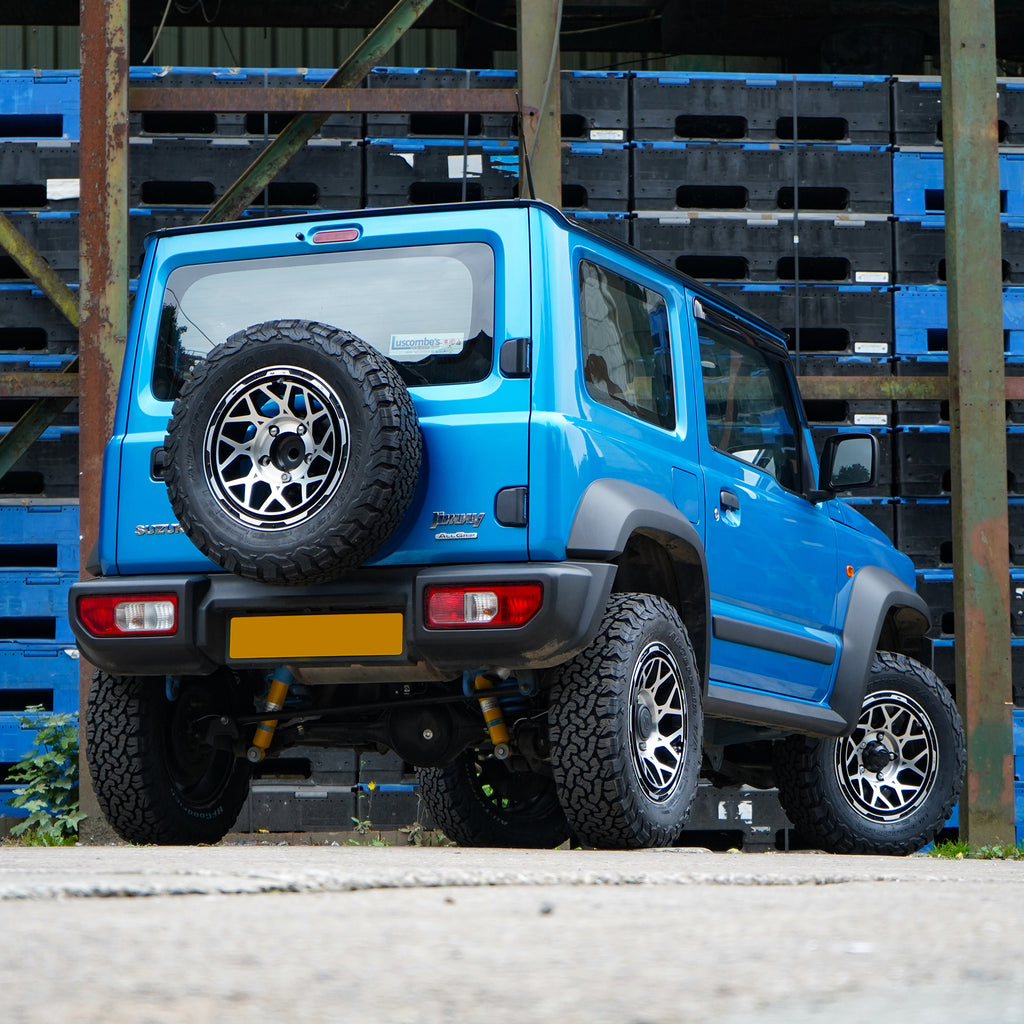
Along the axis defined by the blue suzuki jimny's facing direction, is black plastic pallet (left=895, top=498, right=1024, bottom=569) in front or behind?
in front

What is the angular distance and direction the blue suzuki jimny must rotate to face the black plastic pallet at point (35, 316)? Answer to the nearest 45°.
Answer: approximately 90° to its left

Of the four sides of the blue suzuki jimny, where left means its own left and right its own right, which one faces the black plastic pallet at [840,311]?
front

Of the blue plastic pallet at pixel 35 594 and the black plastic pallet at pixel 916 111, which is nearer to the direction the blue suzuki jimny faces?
the black plastic pallet

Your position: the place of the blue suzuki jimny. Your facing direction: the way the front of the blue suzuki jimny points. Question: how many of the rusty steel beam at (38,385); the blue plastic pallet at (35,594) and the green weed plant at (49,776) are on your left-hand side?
3

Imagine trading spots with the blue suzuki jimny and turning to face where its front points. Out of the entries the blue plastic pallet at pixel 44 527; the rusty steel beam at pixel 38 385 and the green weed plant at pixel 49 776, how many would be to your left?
3

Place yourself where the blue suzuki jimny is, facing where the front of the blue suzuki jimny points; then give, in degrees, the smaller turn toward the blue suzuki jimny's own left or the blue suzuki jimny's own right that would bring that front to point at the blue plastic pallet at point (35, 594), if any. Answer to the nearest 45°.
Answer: approximately 90° to the blue suzuki jimny's own left

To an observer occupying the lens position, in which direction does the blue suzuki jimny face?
facing away from the viewer and to the right of the viewer

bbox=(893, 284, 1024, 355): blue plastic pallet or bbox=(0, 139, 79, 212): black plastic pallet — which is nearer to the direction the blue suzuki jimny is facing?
the blue plastic pallet

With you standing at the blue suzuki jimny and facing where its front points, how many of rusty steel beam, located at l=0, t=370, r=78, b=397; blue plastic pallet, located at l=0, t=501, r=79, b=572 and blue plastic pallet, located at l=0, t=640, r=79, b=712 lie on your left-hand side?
3

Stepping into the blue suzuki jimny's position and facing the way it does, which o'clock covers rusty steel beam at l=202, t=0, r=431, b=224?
The rusty steel beam is roughly at 10 o'clock from the blue suzuki jimny.

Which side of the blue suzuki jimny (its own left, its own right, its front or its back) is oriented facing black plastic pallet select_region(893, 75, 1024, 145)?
front

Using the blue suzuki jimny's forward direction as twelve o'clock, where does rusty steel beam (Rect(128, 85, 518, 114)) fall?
The rusty steel beam is roughly at 10 o'clock from the blue suzuki jimny.

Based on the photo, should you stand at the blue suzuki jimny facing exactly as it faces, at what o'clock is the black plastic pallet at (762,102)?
The black plastic pallet is roughly at 11 o'clock from the blue suzuki jimny.
